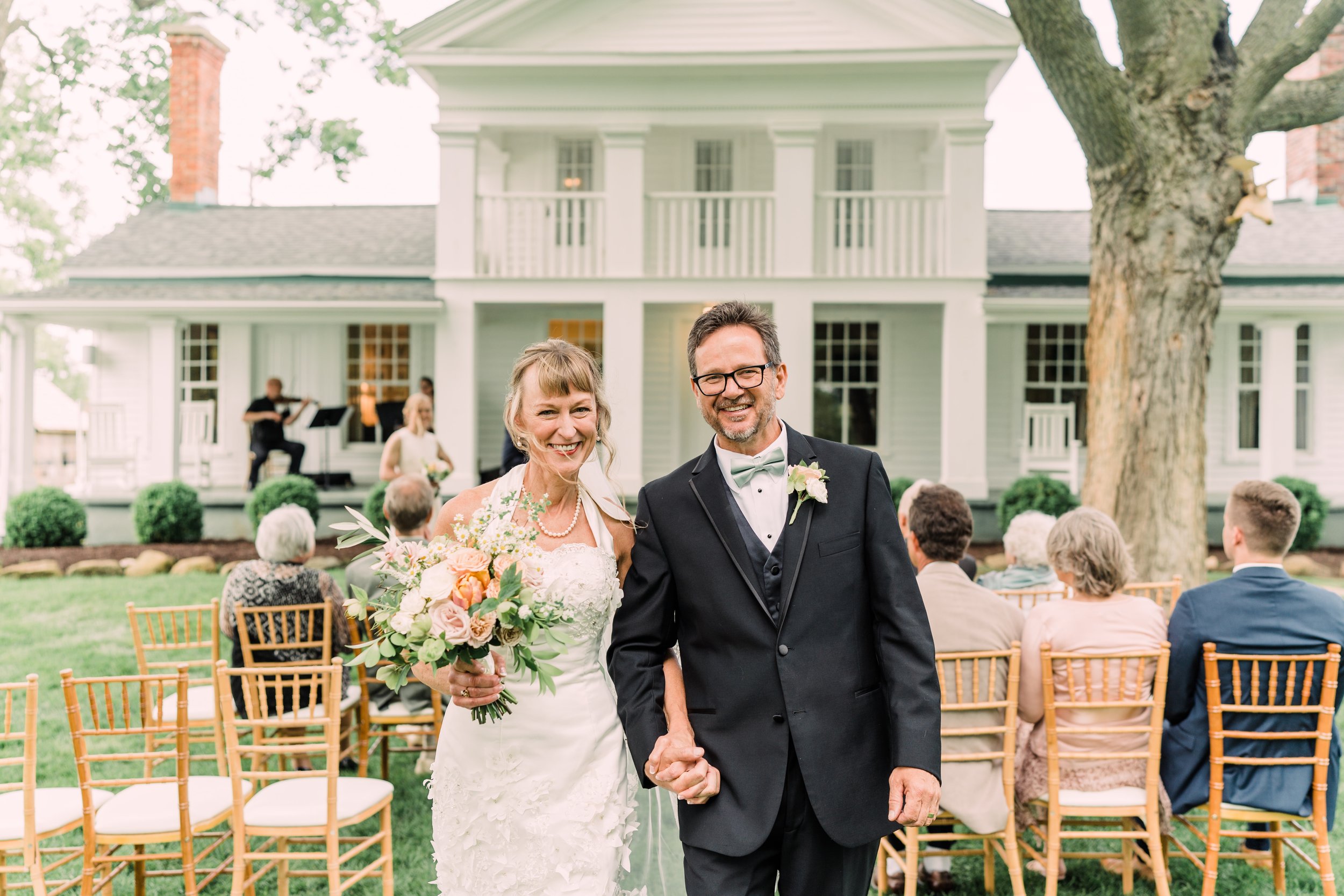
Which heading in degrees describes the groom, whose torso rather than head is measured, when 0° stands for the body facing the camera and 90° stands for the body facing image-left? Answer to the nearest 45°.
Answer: approximately 0°

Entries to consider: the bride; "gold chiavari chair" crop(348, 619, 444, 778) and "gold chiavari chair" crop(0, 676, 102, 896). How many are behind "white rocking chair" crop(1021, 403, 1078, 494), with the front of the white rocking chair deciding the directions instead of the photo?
0

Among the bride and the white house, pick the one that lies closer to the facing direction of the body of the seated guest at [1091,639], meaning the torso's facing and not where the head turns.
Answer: the white house

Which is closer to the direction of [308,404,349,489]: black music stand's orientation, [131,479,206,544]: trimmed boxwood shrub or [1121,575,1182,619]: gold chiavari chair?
the trimmed boxwood shrub

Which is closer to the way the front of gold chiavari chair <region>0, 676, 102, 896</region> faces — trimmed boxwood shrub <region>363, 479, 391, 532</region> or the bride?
the trimmed boxwood shrub

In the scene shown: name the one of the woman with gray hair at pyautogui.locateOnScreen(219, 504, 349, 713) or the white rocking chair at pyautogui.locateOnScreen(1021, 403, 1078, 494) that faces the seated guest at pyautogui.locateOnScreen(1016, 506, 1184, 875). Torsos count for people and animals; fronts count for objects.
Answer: the white rocking chair

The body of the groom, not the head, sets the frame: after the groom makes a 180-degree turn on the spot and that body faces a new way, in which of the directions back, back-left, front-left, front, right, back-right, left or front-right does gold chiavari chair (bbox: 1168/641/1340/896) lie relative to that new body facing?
front-right

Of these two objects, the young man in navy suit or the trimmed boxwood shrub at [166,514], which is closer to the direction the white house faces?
the young man in navy suit

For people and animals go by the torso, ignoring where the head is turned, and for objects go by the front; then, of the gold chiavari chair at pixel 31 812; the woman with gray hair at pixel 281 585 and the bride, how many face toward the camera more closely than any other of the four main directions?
1

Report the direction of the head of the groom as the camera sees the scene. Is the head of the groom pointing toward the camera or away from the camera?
toward the camera

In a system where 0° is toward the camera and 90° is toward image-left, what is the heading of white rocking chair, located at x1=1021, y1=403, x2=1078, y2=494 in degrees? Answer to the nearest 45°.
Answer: approximately 0°

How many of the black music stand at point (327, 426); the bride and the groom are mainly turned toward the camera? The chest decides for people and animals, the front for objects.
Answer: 2

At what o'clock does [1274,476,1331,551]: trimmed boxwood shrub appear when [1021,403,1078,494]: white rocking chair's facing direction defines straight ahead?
The trimmed boxwood shrub is roughly at 9 o'clock from the white rocking chair.

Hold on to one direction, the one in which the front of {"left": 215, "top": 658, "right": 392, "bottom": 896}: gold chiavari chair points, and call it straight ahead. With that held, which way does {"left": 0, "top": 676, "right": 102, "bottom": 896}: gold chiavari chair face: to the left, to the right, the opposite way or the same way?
the same way

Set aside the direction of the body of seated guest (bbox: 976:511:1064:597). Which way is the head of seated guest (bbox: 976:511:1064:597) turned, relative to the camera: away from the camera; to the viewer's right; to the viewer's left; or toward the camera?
away from the camera

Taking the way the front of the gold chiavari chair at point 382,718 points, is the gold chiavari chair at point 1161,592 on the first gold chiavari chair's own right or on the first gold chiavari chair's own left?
on the first gold chiavari chair's own right

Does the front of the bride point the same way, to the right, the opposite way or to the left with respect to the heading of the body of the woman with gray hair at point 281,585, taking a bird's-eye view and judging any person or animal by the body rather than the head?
the opposite way

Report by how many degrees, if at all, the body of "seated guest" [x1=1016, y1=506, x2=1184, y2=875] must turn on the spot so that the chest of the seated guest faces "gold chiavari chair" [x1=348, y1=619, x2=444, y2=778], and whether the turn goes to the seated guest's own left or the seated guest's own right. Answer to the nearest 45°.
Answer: approximately 90° to the seated guest's own left

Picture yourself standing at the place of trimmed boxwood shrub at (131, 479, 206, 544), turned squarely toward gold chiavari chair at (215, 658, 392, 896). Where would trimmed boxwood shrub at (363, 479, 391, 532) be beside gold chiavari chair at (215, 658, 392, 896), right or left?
left

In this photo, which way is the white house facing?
toward the camera

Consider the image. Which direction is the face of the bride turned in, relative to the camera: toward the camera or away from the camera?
toward the camera

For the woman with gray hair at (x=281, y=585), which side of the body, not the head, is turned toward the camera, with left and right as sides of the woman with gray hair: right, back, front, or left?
back
